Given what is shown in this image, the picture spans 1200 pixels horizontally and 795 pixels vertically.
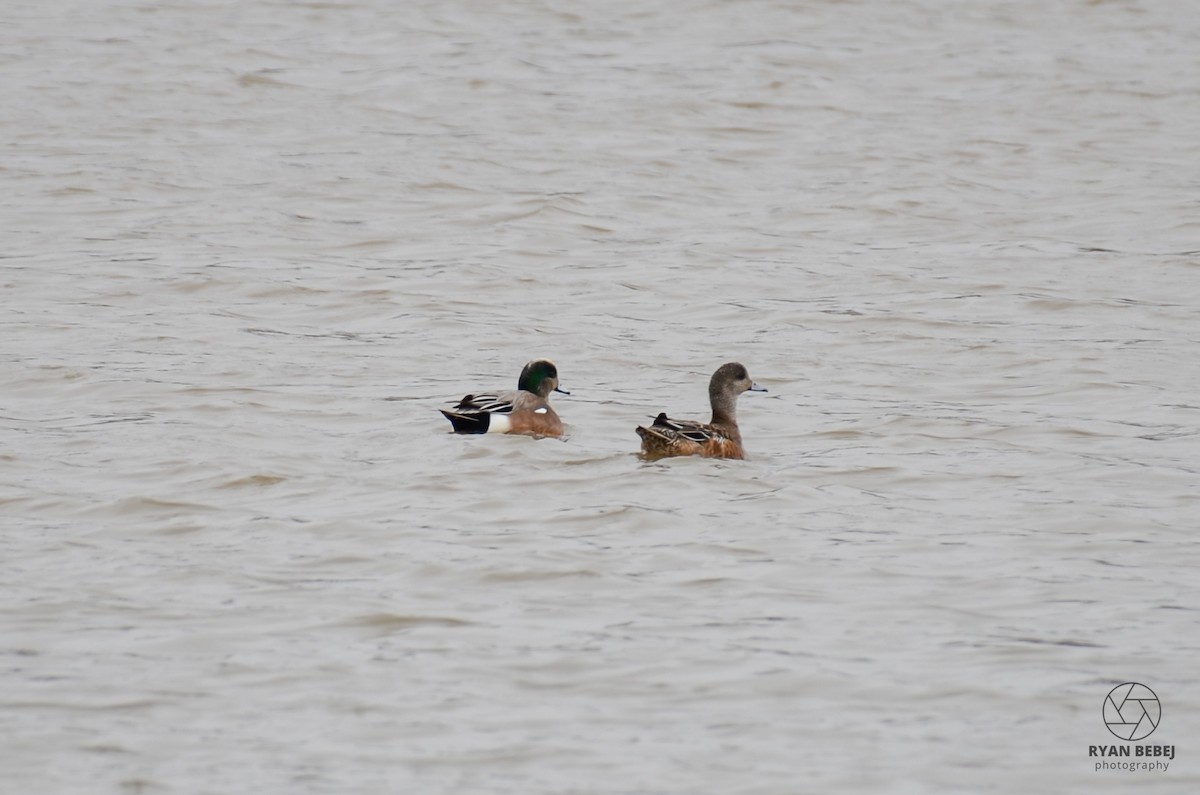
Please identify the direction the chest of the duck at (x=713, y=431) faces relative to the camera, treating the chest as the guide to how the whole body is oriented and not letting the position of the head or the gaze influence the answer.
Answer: to the viewer's right

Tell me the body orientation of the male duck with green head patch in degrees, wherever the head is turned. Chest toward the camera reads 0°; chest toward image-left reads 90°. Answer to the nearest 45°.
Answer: approximately 270°

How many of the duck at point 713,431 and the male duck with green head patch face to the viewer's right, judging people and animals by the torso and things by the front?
2

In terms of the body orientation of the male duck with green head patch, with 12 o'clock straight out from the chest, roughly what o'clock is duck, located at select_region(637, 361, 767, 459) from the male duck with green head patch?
The duck is roughly at 1 o'clock from the male duck with green head patch.

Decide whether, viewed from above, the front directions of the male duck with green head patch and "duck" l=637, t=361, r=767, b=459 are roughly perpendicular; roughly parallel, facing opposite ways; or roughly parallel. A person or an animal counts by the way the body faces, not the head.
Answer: roughly parallel

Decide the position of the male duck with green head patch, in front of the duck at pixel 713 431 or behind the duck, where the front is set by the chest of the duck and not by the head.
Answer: behind
